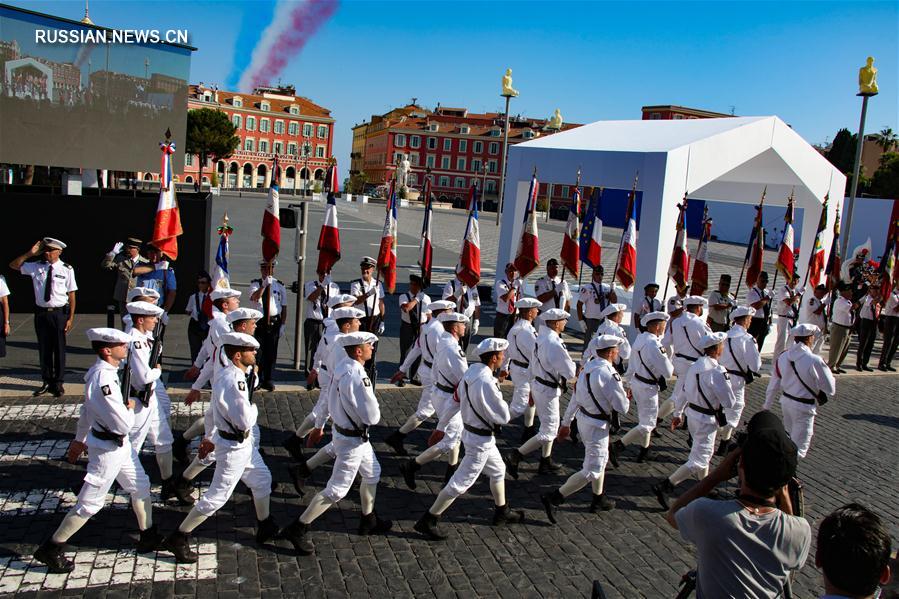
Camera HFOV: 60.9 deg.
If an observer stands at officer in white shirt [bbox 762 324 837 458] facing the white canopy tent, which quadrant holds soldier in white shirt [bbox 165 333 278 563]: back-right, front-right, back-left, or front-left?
back-left

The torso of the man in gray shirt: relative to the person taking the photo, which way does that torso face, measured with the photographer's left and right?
facing away from the viewer

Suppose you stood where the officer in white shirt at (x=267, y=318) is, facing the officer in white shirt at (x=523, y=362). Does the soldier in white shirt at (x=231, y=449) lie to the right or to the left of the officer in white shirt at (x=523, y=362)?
right

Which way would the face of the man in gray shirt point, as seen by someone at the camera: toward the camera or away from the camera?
away from the camera

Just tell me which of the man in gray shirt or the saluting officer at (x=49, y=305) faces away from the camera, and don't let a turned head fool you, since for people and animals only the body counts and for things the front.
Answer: the man in gray shirt
